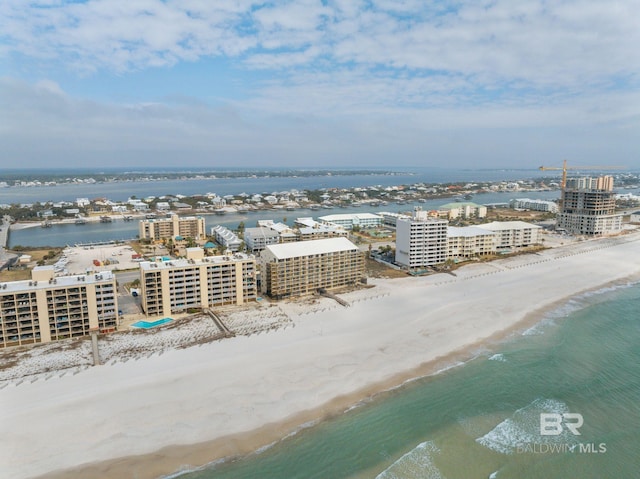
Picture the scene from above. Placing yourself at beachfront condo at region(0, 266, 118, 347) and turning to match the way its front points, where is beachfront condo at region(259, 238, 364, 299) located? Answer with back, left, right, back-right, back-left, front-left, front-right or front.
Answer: left

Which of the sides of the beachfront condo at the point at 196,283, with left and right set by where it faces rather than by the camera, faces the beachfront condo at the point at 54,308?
right

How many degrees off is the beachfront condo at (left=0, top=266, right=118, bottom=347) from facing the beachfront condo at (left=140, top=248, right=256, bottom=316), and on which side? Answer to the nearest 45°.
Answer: approximately 90° to its left

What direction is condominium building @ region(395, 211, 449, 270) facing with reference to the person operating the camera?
facing the viewer and to the right of the viewer

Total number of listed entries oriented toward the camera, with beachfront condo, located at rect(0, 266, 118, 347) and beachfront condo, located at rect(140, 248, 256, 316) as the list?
2

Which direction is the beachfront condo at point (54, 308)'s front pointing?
toward the camera

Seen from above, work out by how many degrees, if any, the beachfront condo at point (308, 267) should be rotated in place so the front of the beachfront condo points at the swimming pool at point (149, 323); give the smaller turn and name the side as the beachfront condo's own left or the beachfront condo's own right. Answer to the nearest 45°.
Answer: approximately 90° to the beachfront condo's own right

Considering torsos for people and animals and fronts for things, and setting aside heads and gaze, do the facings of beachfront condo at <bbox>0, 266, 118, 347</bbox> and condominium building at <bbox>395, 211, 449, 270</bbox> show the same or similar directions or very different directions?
same or similar directions

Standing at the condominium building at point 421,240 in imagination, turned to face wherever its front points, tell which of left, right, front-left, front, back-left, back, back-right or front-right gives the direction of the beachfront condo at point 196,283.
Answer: right

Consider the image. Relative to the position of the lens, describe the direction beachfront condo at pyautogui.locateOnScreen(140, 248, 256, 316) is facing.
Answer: facing the viewer

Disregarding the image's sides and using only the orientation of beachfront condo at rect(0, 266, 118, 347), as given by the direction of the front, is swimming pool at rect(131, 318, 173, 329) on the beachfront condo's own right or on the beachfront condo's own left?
on the beachfront condo's own left
